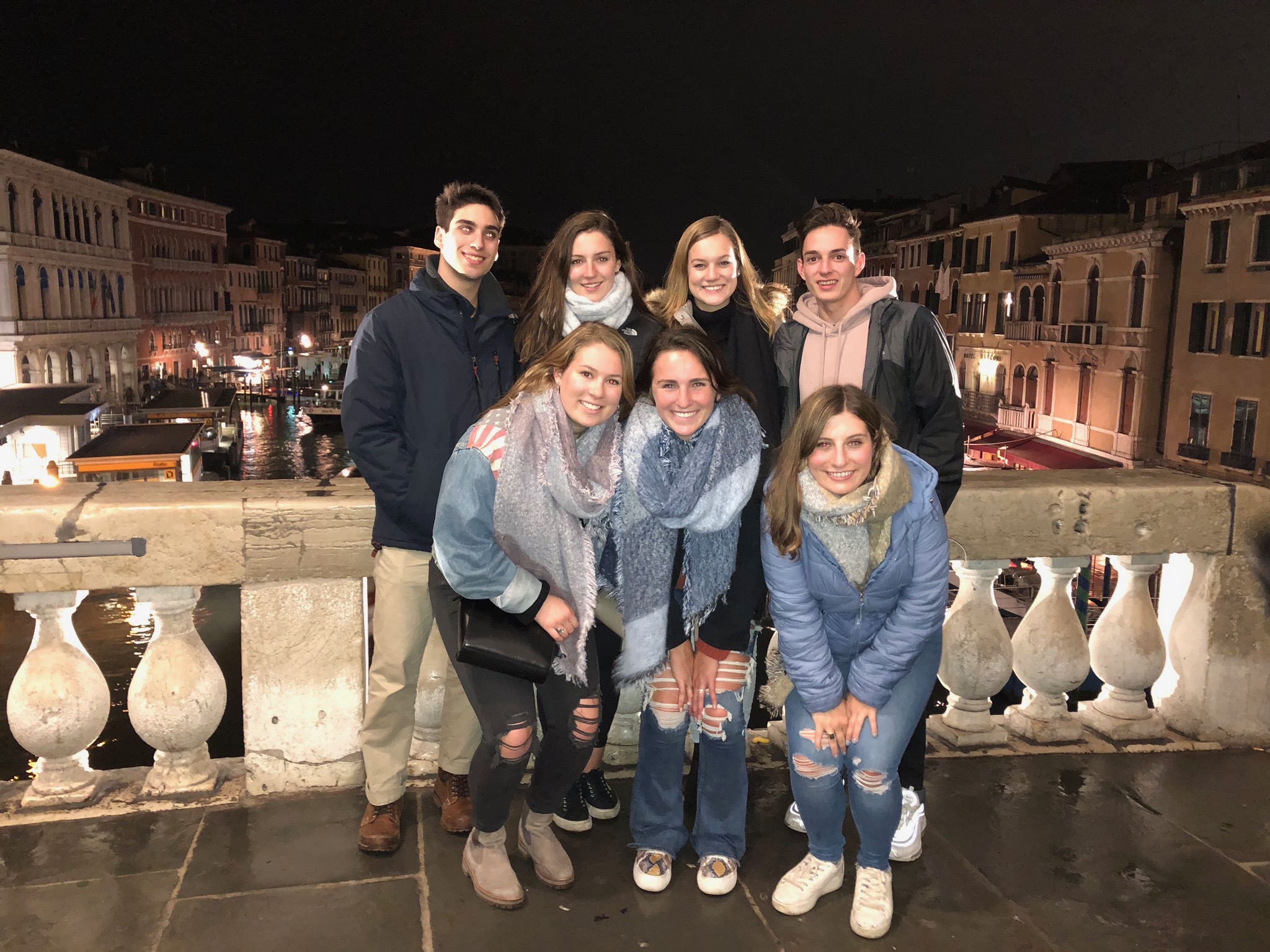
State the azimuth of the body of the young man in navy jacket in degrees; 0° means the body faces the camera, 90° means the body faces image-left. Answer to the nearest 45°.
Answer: approximately 315°

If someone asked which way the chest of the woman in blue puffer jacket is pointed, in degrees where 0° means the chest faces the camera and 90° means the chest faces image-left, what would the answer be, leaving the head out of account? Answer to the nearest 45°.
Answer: approximately 0°

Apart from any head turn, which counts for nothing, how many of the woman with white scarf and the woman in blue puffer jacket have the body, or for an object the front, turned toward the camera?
2

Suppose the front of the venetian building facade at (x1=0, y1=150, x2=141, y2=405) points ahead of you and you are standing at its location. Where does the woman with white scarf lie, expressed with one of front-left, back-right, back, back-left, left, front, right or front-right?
front-right

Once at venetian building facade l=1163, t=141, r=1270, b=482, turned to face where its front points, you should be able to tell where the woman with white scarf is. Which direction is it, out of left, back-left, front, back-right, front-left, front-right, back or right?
front-left

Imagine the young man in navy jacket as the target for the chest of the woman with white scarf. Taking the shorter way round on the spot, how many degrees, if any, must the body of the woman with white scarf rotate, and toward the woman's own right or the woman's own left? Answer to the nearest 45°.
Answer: approximately 90° to the woman's own right

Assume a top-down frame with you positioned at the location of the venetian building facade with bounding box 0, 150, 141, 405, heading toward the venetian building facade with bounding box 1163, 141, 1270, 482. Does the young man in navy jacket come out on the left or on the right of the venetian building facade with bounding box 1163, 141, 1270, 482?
right

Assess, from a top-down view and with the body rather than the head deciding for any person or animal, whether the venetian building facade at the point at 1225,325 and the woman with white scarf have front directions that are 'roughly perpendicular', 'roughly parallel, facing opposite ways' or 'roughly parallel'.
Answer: roughly perpendicular

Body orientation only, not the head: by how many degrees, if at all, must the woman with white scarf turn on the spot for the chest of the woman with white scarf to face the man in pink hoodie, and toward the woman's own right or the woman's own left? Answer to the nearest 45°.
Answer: approximately 90° to the woman's own left
